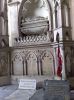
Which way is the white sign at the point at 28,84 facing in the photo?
toward the camera

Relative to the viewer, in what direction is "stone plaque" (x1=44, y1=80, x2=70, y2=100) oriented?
toward the camera

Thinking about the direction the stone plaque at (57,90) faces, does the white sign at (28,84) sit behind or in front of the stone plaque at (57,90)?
behind

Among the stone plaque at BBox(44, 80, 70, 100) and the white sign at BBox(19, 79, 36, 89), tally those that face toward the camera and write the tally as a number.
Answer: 2

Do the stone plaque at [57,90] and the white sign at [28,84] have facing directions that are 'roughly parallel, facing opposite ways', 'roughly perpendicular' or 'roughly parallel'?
roughly parallel

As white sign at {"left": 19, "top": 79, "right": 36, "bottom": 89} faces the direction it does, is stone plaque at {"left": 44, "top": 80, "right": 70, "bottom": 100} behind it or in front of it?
in front
